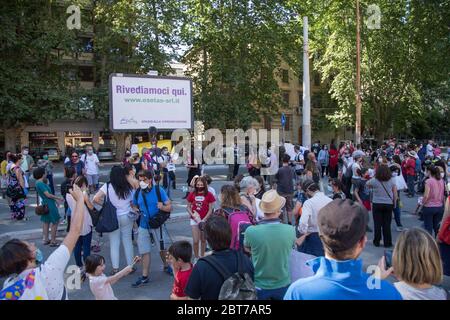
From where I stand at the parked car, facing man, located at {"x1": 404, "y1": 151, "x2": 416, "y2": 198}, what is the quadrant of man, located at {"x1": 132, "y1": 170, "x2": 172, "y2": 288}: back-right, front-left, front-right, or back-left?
front-right

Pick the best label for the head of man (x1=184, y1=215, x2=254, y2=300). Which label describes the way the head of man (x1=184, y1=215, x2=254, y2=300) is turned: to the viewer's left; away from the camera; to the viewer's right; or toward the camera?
away from the camera

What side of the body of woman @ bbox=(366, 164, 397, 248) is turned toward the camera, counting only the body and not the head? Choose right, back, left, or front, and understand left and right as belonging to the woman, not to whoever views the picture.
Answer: back

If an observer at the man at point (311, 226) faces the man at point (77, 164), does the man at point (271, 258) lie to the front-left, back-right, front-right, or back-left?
back-left

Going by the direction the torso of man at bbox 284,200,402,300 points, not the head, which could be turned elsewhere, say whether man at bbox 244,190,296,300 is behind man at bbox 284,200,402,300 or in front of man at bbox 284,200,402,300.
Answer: in front

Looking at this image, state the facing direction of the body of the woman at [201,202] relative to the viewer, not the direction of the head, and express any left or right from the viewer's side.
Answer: facing the viewer

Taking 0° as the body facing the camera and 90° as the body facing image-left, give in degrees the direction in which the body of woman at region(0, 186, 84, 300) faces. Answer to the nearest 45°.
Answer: approximately 225°

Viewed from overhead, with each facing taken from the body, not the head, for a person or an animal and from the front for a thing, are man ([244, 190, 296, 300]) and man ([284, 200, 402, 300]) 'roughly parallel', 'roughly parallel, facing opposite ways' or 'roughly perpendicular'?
roughly parallel

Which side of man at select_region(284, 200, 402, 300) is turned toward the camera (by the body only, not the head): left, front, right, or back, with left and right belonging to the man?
back

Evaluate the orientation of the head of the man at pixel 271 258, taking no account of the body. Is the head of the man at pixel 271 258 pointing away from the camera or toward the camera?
away from the camera

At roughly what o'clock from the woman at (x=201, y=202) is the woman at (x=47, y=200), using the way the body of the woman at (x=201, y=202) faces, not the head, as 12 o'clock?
the woman at (x=47, y=200) is roughly at 4 o'clock from the woman at (x=201, y=202).

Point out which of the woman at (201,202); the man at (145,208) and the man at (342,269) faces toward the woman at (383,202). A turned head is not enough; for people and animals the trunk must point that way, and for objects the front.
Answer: the man at (342,269)

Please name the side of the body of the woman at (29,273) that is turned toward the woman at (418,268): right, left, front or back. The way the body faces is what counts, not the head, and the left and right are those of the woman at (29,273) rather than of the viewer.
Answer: right

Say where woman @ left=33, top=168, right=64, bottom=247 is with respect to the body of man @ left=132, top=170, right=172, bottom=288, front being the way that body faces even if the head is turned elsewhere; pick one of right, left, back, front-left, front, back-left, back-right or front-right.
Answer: right

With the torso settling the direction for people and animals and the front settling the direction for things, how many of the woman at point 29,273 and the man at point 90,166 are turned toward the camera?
1

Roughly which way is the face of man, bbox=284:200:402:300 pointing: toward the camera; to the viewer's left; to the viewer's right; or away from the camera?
away from the camera

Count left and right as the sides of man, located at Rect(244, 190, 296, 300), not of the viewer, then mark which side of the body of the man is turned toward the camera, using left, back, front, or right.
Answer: back

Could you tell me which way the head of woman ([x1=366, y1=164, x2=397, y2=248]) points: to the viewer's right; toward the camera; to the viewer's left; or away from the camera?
away from the camera
